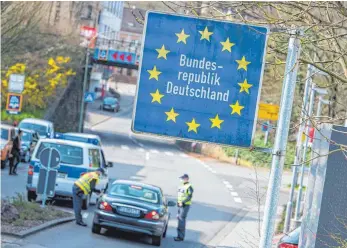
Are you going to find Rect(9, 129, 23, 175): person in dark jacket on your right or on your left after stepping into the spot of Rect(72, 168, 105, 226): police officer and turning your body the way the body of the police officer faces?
on your left

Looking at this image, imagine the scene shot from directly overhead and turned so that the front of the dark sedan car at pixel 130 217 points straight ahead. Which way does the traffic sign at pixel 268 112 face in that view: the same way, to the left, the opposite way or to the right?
the opposite way

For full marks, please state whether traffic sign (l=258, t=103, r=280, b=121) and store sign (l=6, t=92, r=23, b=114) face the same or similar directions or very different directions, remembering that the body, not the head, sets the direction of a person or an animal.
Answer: same or similar directions

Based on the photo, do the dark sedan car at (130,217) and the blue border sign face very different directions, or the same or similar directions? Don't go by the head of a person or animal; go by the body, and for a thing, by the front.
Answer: very different directions

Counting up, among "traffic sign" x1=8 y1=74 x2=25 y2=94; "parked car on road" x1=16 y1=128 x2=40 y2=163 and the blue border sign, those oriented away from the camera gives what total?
0

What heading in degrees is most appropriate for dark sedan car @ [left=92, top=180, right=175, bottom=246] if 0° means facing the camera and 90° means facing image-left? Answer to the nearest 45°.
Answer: approximately 180°

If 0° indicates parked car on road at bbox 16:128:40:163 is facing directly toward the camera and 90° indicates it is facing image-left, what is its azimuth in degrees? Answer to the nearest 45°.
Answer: approximately 45°

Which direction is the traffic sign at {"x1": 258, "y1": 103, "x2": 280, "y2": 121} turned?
toward the camera

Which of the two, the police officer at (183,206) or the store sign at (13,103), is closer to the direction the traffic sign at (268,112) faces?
the police officer

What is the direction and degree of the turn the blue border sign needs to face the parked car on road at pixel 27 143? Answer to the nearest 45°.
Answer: approximately 180°

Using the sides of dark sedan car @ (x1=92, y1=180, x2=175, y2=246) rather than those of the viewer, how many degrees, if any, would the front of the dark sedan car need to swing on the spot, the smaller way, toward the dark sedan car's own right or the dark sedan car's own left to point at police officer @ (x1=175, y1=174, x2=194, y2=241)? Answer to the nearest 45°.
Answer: approximately 45° to the dark sedan car's own right

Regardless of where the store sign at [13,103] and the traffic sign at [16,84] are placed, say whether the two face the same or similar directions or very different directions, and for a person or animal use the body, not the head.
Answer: same or similar directions

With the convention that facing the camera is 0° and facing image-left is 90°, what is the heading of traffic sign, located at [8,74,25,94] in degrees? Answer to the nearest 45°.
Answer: approximately 0°

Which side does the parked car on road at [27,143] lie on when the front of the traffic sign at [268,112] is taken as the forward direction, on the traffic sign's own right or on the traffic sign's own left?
on the traffic sign's own right

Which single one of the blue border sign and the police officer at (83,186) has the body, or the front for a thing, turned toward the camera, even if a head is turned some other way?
the blue border sign

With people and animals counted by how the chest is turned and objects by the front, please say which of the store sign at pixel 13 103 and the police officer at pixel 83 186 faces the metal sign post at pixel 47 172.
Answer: the store sign

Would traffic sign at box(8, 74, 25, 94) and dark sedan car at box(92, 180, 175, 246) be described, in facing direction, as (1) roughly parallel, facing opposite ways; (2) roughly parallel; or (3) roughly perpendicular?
roughly parallel, facing opposite ways
